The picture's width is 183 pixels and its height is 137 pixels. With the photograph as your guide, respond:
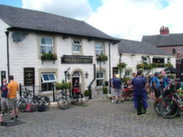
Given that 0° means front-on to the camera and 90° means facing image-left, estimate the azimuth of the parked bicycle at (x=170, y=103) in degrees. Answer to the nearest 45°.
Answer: approximately 45°

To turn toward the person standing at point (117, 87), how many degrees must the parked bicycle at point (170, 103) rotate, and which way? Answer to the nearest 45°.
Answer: approximately 90° to its right

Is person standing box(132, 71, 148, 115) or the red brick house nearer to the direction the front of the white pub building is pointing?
the person standing

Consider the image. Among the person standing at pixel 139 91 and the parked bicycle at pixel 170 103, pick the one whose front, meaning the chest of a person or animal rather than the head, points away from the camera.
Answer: the person standing

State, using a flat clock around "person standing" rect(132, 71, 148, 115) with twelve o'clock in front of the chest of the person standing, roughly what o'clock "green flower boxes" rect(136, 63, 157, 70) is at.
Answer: The green flower boxes is roughly at 12 o'clock from the person standing.

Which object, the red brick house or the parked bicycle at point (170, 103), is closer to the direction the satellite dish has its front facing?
the parked bicycle

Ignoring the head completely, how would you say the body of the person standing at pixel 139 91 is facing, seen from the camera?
away from the camera

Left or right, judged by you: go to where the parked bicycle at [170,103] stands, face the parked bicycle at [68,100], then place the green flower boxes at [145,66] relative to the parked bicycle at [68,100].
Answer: right

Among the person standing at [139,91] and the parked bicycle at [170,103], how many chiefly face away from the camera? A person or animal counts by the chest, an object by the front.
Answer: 1
